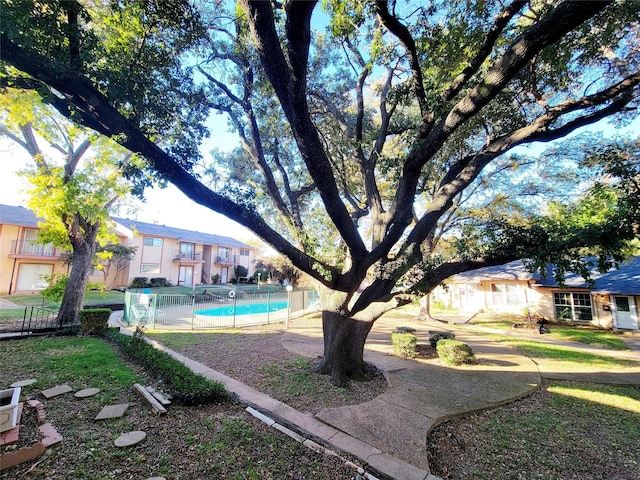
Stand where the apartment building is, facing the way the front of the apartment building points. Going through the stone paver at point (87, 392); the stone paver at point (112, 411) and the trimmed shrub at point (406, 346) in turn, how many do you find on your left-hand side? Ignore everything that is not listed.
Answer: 0

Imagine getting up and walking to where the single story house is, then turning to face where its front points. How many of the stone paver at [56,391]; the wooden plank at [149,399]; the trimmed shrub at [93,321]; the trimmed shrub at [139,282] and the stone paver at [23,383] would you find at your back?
0

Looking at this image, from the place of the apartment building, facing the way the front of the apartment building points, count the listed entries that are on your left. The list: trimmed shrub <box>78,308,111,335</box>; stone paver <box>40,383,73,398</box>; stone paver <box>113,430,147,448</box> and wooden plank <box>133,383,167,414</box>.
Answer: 0

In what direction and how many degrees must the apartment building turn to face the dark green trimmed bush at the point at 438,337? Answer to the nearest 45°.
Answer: approximately 45° to its right

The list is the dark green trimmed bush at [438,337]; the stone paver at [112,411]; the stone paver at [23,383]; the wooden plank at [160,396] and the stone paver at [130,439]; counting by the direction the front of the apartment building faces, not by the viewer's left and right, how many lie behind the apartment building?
0

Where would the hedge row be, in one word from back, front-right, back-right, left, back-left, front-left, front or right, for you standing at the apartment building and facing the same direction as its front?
front-right

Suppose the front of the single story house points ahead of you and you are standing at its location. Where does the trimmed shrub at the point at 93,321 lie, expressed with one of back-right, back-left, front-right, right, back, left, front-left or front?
front

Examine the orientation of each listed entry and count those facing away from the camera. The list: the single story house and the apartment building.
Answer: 0

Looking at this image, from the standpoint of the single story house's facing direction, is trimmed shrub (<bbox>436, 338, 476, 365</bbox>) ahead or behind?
ahead

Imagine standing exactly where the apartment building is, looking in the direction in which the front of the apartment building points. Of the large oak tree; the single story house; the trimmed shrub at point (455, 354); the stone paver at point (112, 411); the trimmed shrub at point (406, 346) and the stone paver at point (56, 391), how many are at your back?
0

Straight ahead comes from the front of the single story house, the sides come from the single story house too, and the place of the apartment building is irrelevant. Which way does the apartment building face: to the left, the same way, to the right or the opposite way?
the opposite way

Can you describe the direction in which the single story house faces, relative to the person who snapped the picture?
facing the viewer and to the left of the viewer

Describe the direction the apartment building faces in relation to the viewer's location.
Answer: facing the viewer and to the right of the viewer

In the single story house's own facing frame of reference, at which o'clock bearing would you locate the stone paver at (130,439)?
The stone paver is roughly at 11 o'clock from the single story house.

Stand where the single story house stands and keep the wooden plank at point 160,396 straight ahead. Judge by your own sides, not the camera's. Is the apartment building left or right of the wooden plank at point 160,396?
right
